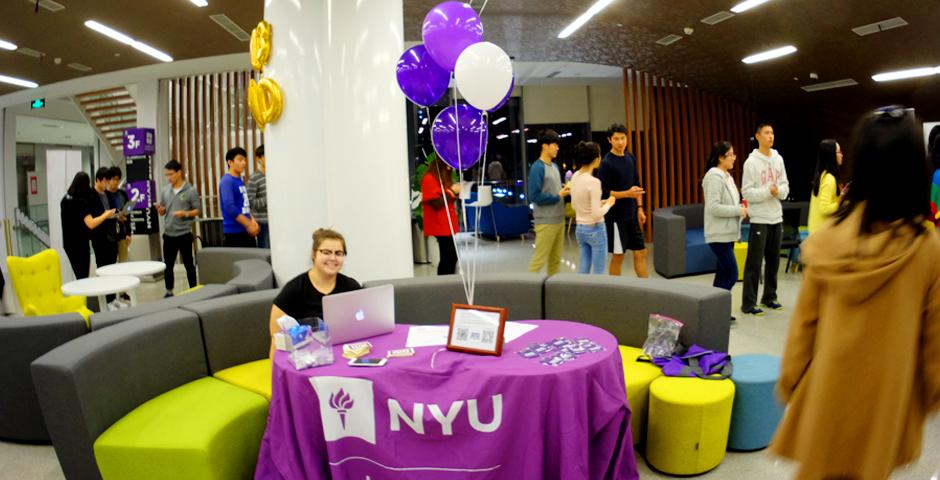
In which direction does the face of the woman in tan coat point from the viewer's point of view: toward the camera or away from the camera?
away from the camera

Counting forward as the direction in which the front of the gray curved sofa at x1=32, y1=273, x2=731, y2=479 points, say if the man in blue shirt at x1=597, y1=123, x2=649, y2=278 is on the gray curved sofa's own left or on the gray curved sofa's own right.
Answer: on the gray curved sofa's own left

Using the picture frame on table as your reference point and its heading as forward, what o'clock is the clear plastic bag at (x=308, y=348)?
The clear plastic bag is roughly at 3 o'clock from the picture frame on table.

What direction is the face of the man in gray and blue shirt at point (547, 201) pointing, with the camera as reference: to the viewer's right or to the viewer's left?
to the viewer's right
